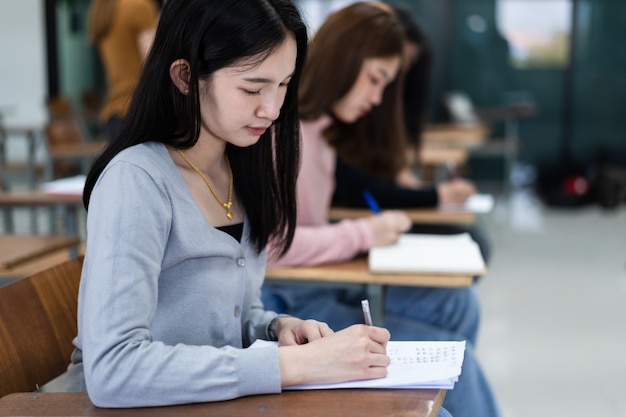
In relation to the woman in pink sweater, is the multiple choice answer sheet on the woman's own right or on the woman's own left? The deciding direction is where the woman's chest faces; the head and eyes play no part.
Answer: on the woman's own right

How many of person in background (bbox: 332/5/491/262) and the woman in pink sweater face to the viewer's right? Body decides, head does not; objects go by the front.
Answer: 2

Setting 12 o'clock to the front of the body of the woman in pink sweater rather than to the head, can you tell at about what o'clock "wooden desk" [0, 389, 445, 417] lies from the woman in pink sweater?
The wooden desk is roughly at 3 o'clock from the woman in pink sweater.

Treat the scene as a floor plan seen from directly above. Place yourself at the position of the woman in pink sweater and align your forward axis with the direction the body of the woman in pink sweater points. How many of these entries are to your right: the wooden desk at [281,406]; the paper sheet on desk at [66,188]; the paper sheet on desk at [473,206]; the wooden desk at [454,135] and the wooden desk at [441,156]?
1

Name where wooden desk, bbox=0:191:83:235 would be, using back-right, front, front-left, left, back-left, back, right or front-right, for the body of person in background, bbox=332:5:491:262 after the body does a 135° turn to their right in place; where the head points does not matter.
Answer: front-right

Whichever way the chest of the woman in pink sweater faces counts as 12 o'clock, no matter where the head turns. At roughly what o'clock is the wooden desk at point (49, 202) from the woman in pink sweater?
The wooden desk is roughly at 7 o'clock from the woman in pink sweater.

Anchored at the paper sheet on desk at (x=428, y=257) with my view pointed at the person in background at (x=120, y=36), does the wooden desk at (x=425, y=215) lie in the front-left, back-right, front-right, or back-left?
front-right

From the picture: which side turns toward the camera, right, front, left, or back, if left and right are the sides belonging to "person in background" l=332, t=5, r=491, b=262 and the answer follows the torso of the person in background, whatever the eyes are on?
right

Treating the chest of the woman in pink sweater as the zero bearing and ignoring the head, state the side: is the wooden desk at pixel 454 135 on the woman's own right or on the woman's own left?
on the woman's own left

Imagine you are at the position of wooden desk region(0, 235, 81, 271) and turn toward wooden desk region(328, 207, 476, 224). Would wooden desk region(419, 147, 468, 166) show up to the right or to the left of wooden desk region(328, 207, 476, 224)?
left

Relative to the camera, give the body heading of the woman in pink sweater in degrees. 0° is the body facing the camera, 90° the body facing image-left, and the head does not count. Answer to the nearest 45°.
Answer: approximately 270°

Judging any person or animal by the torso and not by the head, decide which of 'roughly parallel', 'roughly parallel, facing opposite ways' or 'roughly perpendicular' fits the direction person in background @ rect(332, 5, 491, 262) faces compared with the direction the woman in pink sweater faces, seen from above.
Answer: roughly parallel

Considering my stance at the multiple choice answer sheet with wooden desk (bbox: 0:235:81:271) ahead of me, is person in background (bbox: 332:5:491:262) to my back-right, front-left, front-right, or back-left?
front-right

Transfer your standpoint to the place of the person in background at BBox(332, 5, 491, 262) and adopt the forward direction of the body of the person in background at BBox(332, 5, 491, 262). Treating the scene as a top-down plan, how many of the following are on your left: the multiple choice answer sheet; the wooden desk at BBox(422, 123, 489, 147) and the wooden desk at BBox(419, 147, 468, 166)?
2
